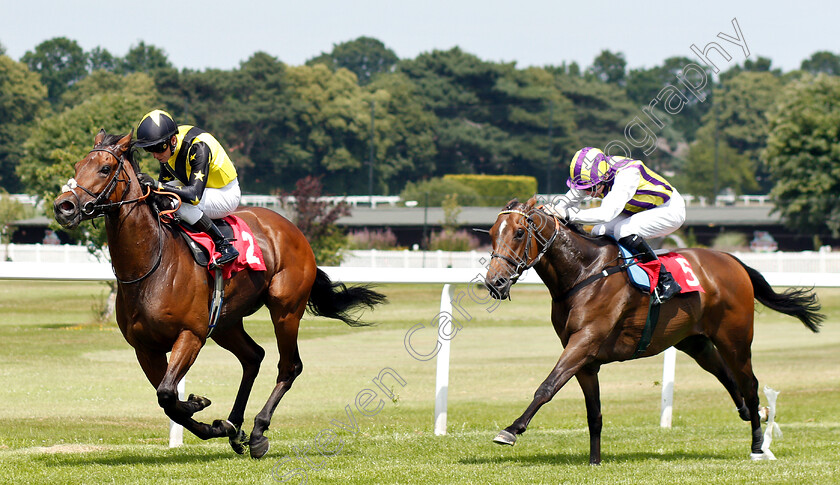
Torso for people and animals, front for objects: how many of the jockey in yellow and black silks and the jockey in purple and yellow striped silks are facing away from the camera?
0

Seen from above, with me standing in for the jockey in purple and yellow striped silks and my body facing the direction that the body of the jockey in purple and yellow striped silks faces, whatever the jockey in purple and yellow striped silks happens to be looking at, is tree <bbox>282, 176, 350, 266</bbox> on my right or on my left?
on my right

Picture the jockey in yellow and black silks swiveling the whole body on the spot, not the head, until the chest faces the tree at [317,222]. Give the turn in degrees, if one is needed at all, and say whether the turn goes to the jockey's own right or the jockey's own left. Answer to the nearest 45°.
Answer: approximately 135° to the jockey's own right

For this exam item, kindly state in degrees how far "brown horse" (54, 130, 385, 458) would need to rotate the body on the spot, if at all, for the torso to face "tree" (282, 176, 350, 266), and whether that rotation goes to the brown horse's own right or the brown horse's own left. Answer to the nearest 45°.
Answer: approximately 135° to the brown horse's own right

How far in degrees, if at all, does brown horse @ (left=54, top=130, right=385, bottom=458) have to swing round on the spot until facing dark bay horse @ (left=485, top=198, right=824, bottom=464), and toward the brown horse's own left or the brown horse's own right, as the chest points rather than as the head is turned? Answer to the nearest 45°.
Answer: approximately 135° to the brown horse's own left

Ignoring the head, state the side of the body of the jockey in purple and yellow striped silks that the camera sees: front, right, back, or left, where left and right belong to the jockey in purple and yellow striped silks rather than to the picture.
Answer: left

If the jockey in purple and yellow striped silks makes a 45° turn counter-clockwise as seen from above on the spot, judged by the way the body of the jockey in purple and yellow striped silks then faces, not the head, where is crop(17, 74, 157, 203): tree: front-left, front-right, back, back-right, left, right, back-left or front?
right

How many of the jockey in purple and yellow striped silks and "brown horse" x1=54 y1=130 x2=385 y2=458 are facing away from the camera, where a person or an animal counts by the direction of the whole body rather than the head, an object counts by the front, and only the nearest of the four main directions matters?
0

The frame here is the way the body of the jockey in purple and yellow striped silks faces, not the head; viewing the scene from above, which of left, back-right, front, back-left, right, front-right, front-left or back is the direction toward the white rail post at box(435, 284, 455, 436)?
front-right

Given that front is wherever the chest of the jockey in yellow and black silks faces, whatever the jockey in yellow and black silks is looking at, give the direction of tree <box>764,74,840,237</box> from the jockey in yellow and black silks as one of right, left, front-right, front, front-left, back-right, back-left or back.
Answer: back

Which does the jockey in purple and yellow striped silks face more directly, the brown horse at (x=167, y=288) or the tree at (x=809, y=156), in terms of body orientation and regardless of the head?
the brown horse
